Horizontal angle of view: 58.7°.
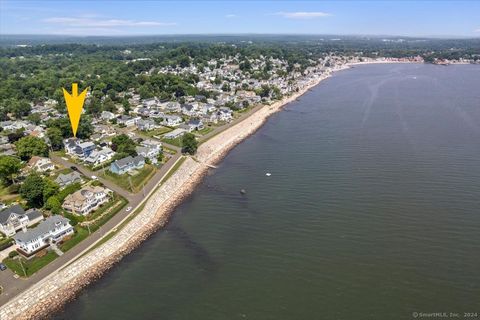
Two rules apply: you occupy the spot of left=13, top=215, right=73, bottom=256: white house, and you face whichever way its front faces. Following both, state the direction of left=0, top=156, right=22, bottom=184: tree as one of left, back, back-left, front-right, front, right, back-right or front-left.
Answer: back-left

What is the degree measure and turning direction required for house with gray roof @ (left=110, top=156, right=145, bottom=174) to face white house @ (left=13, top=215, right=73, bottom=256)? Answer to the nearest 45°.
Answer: approximately 90° to its right

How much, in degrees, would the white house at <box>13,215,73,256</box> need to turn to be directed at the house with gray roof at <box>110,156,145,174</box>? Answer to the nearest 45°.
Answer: approximately 90° to its left

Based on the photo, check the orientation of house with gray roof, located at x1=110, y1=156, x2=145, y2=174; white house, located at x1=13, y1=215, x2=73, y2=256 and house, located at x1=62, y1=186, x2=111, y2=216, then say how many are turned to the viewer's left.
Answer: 0

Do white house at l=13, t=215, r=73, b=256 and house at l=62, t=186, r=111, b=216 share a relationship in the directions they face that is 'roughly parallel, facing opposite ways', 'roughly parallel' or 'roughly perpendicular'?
roughly parallel

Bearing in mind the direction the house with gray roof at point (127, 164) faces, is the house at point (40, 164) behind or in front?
behind

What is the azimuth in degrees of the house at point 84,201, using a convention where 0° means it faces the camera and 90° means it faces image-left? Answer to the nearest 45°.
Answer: approximately 315°

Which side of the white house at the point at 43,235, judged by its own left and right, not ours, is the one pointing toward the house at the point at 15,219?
back

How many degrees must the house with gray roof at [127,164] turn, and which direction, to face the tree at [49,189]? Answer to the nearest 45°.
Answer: approximately 90° to its right

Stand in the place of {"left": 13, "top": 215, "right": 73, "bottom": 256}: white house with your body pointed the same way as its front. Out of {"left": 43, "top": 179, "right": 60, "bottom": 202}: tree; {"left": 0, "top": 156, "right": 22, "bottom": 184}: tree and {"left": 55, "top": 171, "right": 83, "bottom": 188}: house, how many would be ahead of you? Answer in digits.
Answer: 0

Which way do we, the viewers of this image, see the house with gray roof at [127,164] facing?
facing the viewer and to the right of the viewer

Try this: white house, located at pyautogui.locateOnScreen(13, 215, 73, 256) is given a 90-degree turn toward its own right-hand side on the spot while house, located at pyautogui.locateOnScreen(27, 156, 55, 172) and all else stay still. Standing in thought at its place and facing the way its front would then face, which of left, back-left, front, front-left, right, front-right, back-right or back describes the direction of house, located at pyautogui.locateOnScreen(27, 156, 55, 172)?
back-right

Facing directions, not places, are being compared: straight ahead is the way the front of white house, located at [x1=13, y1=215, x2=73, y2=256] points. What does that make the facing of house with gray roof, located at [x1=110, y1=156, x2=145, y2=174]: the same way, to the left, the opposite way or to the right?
the same way

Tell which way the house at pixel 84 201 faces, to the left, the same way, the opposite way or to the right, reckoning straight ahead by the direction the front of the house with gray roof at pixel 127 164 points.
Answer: the same way

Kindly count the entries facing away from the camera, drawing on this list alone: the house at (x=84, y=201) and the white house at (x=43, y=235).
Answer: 0

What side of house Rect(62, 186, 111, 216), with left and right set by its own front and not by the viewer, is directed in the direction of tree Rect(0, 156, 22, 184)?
back
